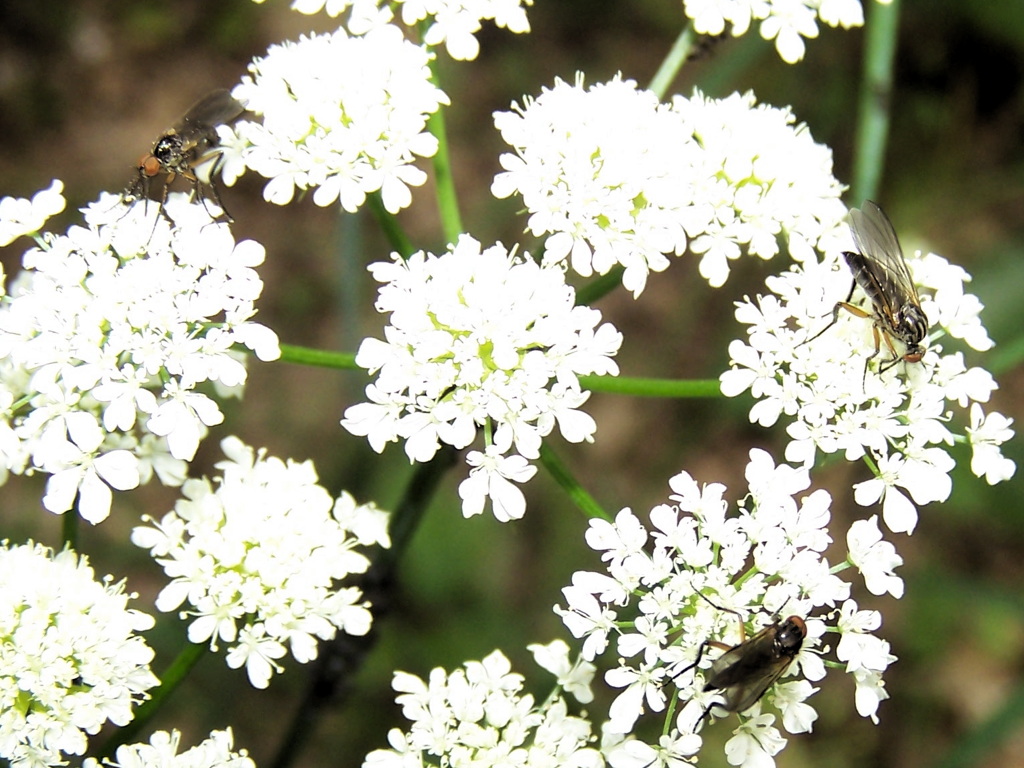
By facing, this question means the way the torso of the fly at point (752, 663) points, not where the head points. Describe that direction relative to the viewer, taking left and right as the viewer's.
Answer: facing away from the viewer and to the right of the viewer
